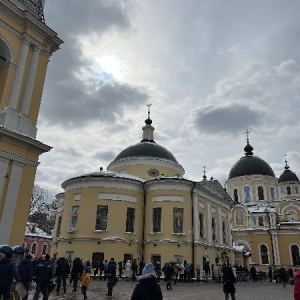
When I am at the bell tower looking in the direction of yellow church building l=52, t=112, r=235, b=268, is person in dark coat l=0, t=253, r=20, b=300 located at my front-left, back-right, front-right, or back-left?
back-right

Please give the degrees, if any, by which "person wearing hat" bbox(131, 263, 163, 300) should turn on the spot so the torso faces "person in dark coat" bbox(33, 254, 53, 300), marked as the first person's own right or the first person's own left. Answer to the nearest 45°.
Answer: approximately 45° to the first person's own left

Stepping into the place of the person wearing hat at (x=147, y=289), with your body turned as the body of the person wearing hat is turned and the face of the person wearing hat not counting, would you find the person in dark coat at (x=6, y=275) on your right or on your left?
on your left

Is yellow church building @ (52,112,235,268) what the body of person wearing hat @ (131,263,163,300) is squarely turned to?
yes

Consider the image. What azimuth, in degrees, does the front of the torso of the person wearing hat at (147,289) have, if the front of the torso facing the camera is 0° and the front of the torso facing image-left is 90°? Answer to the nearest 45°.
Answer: approximately 180°

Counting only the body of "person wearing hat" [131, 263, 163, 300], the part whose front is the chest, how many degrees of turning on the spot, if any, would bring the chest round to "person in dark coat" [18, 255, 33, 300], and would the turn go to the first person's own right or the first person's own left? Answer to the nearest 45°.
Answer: approximately 45° to the first person's own left
